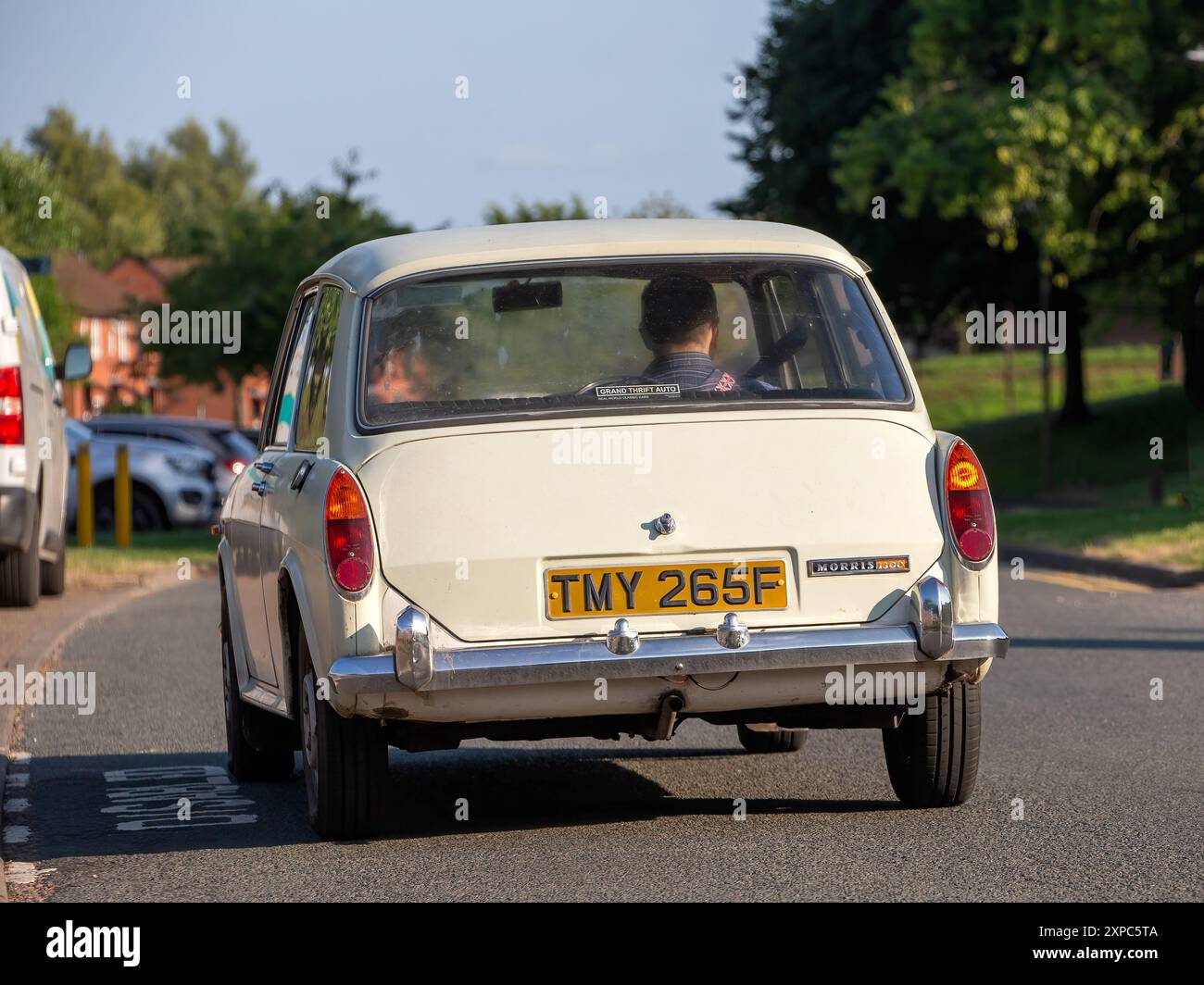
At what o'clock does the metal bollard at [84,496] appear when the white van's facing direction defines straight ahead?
The metal bollard is roughly at 12 o'clock from the white van.

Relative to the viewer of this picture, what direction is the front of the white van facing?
facing away from the viewer

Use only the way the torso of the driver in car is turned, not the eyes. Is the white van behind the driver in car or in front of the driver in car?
in front

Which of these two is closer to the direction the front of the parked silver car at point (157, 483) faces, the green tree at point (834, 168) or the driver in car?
the driver in car

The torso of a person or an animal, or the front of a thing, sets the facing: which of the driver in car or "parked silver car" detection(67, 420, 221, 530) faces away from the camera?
the driver in car

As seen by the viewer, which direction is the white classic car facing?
away from the camera

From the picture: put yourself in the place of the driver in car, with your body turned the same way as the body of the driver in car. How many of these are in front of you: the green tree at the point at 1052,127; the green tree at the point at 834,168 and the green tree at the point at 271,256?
3

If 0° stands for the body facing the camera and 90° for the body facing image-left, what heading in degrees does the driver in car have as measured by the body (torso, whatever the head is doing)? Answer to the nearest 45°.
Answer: approximately 180°

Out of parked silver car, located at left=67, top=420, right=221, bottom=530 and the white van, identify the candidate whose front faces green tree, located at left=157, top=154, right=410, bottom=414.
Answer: the white van

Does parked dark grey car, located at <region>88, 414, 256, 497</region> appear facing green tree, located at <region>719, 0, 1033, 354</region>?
no

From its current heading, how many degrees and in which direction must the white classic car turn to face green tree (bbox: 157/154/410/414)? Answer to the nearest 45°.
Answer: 0° — it already faces it

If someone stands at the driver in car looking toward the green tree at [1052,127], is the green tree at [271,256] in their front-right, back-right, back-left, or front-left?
front-left

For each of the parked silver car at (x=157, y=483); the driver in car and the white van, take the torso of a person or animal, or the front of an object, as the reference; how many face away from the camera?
2

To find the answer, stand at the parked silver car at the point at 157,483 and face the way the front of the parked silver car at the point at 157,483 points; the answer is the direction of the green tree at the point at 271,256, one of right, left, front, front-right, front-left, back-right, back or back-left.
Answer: back-left

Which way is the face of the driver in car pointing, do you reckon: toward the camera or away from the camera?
away from the camera
